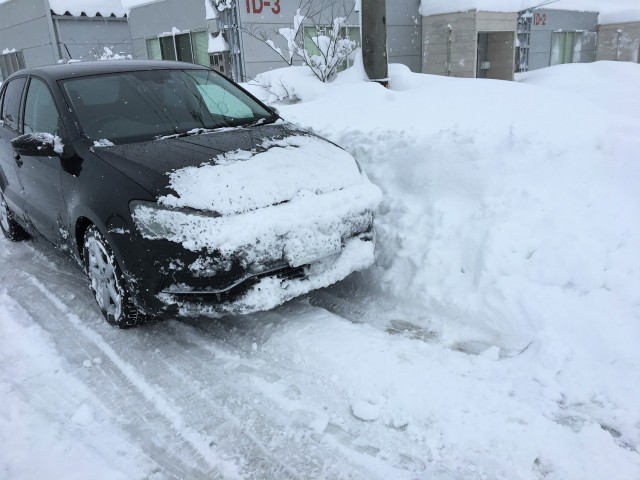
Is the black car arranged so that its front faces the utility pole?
no

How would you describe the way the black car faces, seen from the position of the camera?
facing the viewer and to the right of the viewer
